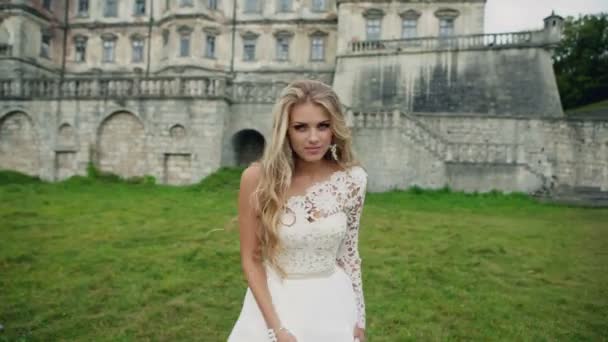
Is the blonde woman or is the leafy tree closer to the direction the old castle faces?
the blonde woman

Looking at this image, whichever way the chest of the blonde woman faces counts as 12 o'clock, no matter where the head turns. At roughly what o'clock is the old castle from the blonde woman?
The old castle is roughly at 6 o'clock from the blonde woman.

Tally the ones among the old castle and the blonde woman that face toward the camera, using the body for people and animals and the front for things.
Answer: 2

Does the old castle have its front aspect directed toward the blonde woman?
yes

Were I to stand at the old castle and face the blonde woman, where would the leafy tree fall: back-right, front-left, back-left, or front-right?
back-left

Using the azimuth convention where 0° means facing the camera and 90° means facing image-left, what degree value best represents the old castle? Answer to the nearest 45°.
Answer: approximately 0°

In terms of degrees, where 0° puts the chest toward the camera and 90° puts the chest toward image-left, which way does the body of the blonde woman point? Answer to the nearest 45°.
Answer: approximately 0°
